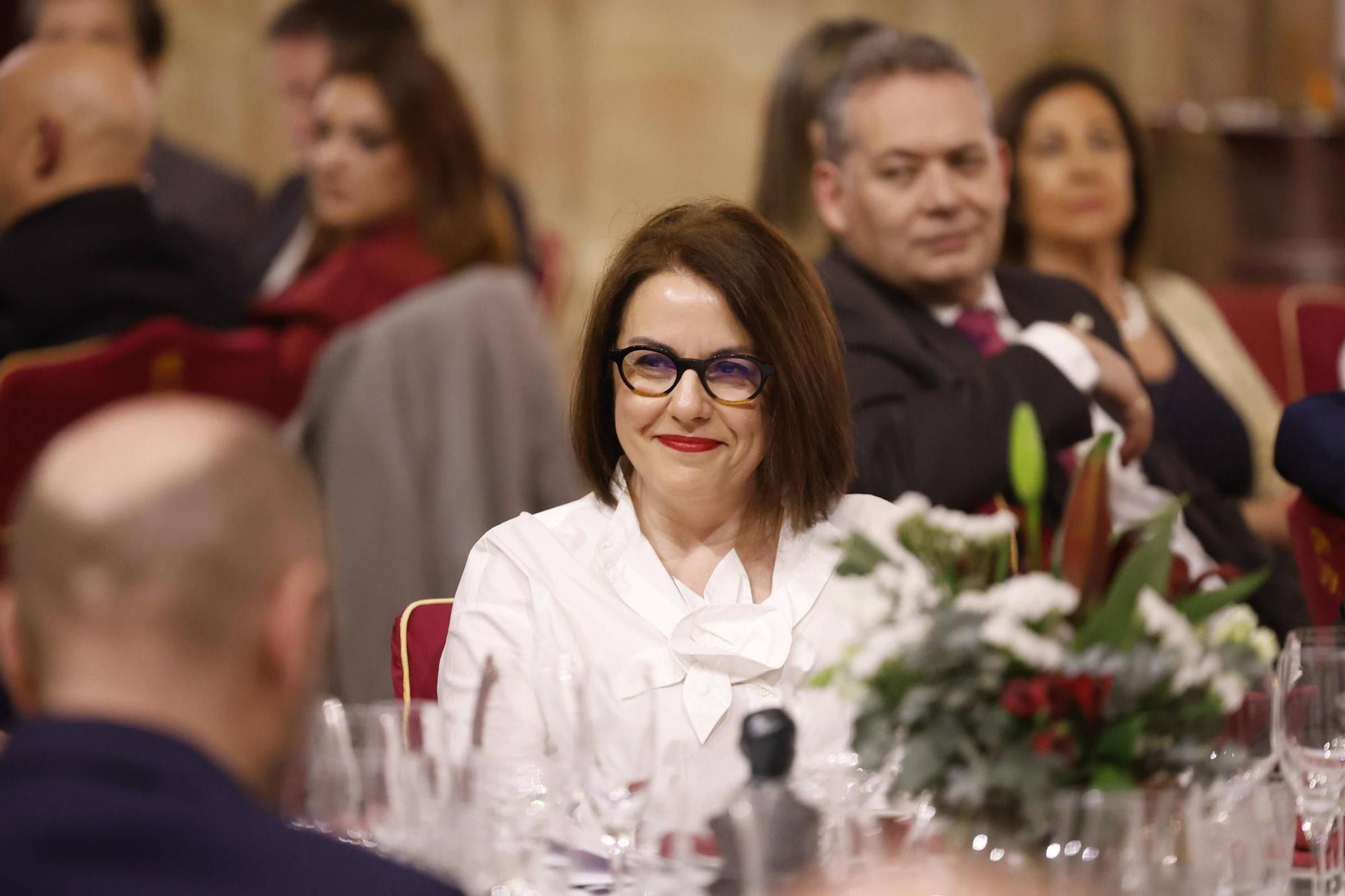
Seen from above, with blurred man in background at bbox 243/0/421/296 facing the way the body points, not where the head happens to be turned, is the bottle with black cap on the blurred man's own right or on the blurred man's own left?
on the blurred man's own left

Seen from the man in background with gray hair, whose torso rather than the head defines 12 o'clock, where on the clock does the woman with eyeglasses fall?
The woman with eyeglasses is roughly at 2 o'clock from the man in background with gray hair.

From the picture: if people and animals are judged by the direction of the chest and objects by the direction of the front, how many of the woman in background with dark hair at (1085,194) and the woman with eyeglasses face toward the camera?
2

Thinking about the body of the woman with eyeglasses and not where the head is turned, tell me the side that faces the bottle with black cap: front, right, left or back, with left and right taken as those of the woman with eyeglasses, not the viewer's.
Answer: front

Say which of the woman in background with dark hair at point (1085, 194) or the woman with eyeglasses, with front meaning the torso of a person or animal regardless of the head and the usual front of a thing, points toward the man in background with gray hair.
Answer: the woman in background with dark hair

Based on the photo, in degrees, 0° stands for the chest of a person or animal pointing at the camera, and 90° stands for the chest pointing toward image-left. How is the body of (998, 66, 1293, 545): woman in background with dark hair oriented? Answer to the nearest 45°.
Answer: approximately 0°

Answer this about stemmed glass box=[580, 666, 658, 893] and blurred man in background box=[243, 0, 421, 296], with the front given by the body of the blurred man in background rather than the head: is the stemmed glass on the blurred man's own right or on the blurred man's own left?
on the blurred man's own left

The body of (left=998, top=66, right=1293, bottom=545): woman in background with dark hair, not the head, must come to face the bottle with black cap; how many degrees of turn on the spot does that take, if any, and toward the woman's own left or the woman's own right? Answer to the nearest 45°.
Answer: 0° — they already face it
